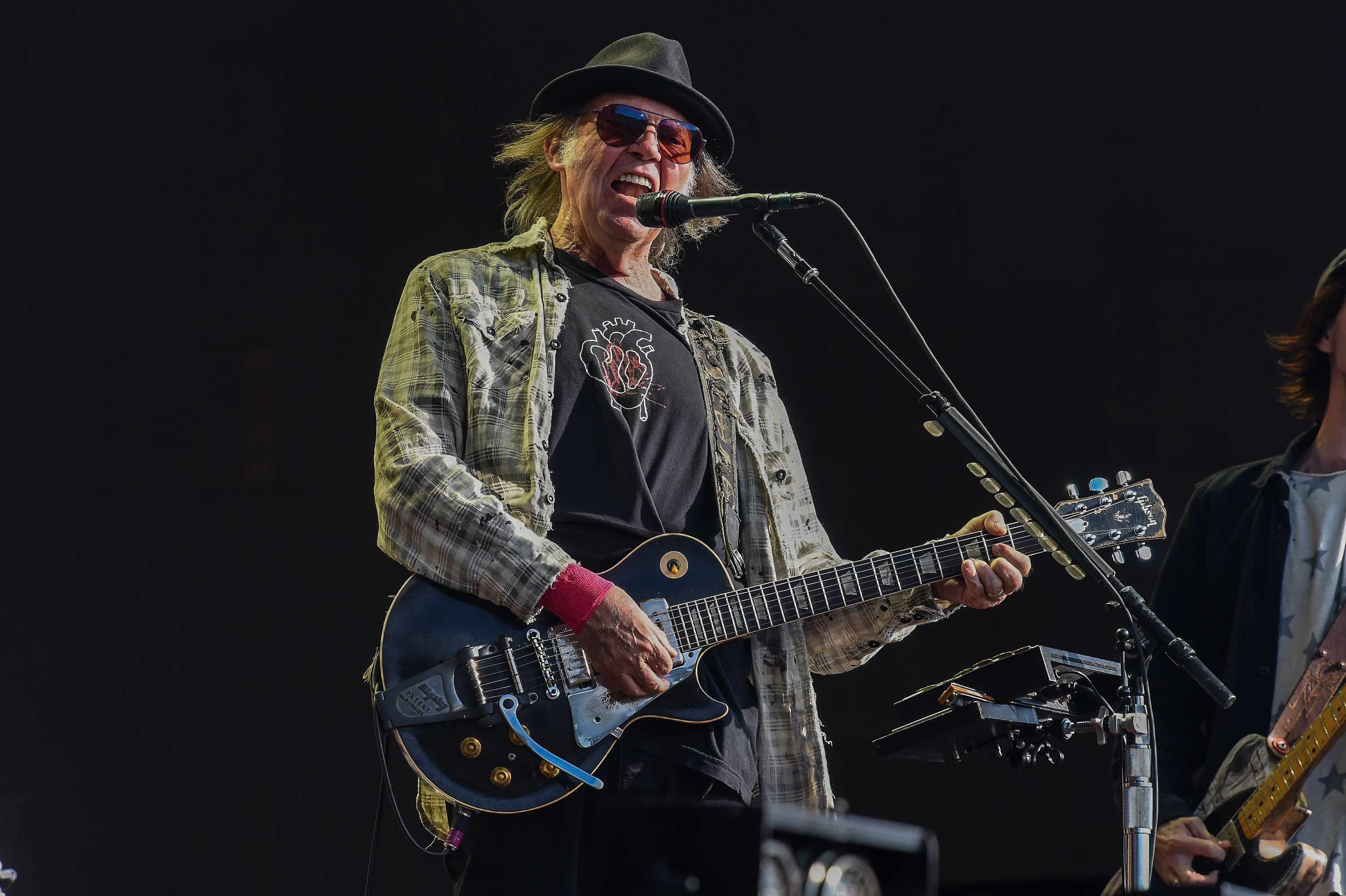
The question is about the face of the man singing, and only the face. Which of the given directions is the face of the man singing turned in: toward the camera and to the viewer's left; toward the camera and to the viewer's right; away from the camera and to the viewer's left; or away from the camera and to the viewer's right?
toward the camera and to the viewer's right

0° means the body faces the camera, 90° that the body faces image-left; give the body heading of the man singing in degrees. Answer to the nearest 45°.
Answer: approximately 315°

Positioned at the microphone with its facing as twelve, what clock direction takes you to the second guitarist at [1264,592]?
The second guitarist is roughly at 5 o'clock from the microphone.

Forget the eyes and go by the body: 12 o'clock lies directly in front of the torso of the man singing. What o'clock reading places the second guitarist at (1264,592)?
The second guitarist is roughly at 10 o'clock from the man singing.

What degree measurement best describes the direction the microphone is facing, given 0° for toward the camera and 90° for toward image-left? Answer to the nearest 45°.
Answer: approximately 90°

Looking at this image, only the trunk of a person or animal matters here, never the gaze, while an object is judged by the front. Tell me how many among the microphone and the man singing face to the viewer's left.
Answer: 1
